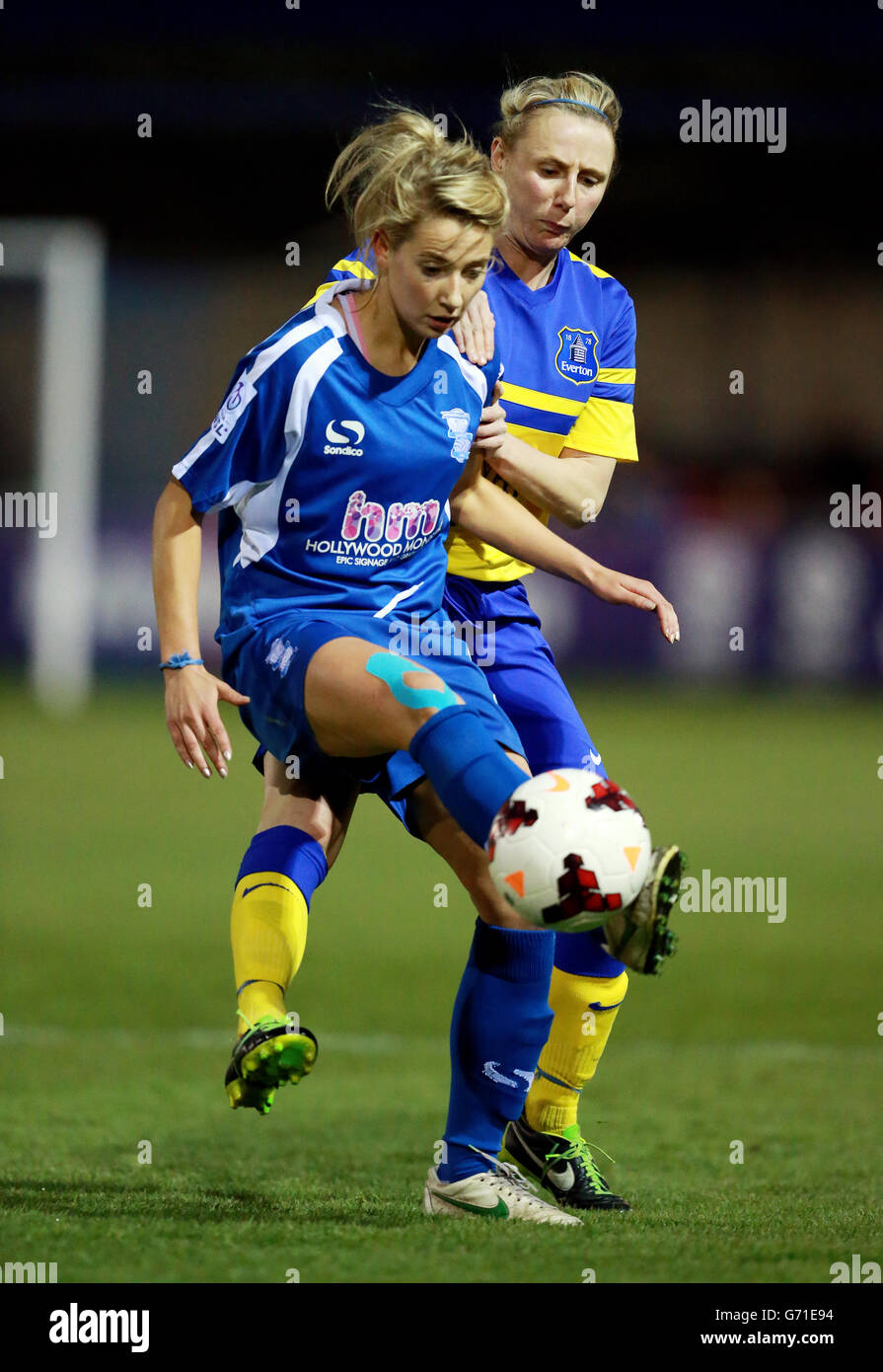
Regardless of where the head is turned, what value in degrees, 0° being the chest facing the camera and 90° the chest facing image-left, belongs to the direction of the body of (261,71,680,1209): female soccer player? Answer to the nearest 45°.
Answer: approximately 0°

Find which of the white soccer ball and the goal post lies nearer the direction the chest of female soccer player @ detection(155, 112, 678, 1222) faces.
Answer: the white soccer ball

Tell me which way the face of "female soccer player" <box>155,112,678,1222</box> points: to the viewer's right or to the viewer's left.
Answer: to the viewer's right

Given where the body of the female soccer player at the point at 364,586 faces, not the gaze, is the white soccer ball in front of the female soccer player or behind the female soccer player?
in front

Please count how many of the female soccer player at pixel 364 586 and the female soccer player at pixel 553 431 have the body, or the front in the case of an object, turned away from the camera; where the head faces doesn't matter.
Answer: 0

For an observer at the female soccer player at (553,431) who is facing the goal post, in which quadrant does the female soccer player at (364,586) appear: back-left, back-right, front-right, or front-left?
back-left

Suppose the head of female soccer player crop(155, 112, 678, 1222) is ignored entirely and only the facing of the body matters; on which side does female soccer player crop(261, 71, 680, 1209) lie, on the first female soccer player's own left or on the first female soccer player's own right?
on the first female soccer player's own left
